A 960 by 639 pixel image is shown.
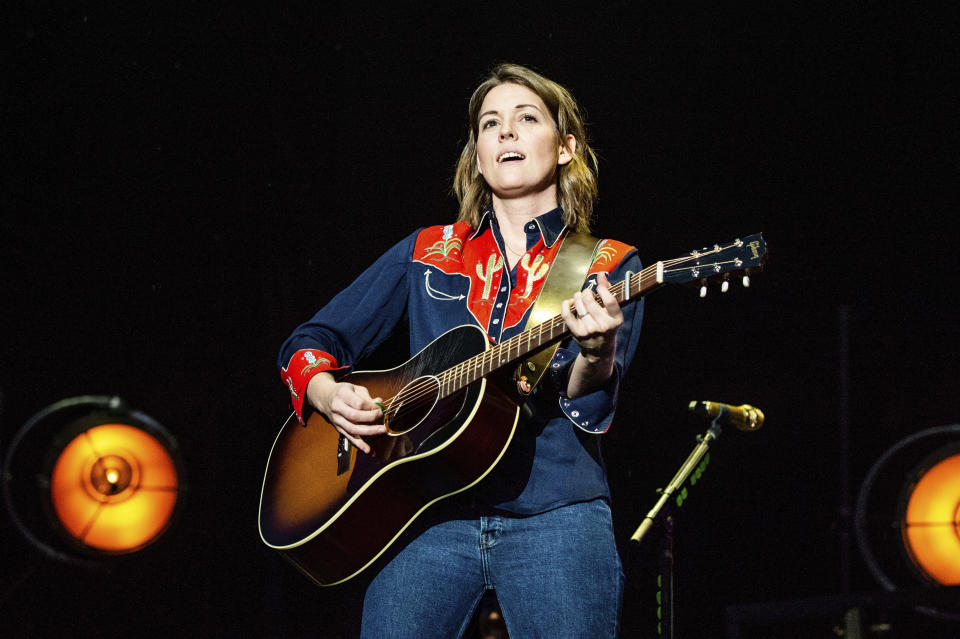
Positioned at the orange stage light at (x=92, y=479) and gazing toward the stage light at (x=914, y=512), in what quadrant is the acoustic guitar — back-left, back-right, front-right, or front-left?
front-right

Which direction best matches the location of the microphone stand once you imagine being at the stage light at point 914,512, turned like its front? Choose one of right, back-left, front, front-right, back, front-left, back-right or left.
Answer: front-right

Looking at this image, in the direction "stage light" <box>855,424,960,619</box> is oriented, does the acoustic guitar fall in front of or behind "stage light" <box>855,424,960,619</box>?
in front

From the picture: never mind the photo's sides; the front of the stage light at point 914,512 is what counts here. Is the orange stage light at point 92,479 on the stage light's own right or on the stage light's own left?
on the stage light's own right

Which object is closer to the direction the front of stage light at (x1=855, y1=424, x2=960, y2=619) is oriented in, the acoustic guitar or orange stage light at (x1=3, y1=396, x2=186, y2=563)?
the acoustic guitar

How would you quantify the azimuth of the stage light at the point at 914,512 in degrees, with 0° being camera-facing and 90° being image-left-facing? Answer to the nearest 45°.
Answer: approximately 0°
